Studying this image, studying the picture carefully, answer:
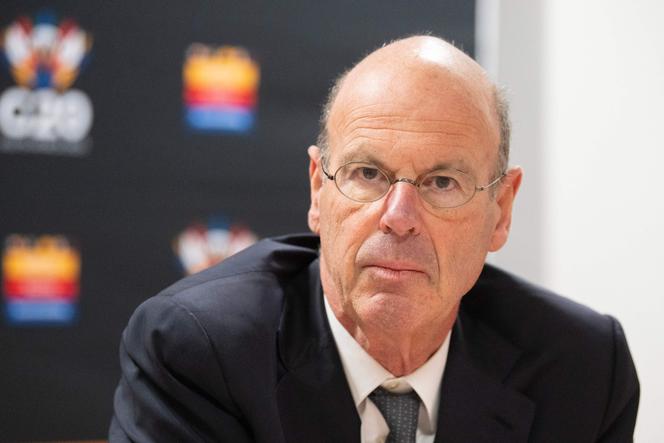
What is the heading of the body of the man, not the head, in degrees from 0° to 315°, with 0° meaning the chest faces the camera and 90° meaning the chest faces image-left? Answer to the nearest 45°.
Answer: approximately 0°
